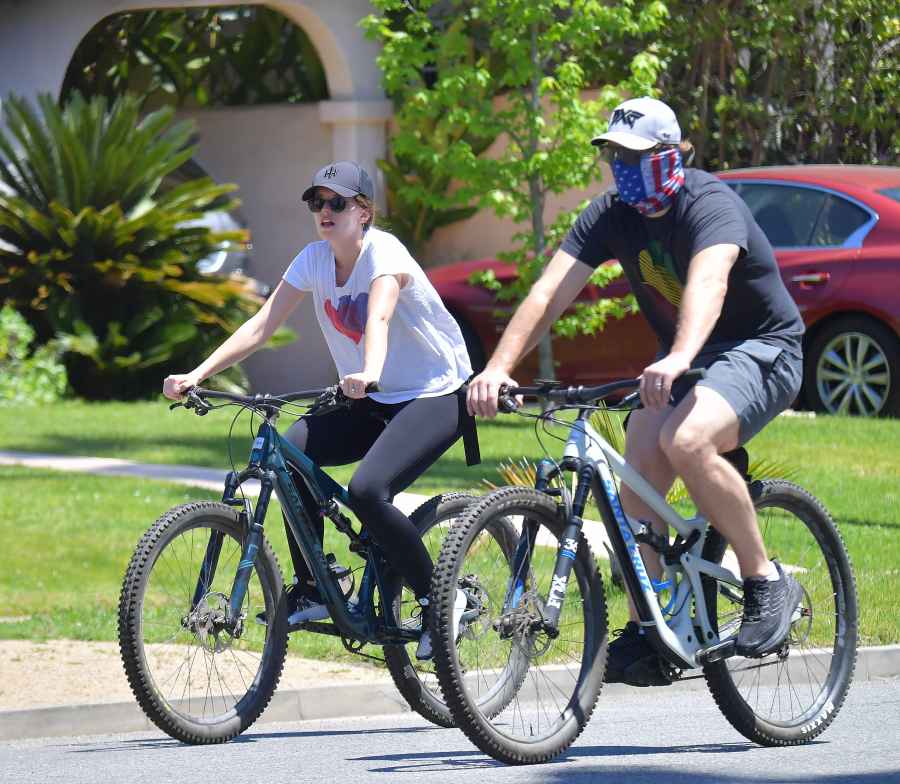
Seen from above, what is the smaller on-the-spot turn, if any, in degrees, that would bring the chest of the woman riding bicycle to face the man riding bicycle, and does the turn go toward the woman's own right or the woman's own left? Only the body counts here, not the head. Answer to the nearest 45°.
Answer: approximately 90° to the woman's own left

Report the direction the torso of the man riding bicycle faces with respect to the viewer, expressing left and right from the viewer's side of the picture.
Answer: facing the viewer and to the left of the viewer

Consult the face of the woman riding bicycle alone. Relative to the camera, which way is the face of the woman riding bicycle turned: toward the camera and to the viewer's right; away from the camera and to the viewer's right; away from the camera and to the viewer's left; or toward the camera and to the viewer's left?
toward the camera and to the viewer's left

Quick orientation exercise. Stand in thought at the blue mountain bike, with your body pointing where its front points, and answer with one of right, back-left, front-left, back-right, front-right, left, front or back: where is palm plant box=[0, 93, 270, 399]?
back-right

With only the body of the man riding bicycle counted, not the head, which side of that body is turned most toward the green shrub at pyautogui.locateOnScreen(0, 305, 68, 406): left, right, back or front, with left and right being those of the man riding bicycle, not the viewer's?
right
